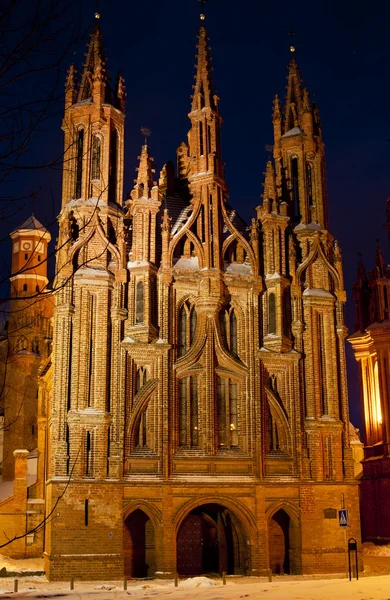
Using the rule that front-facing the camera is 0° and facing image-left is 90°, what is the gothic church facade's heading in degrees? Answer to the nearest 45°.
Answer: approximately 0°

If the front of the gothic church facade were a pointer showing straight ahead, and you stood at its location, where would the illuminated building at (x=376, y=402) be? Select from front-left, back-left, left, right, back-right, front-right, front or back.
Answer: back-left
